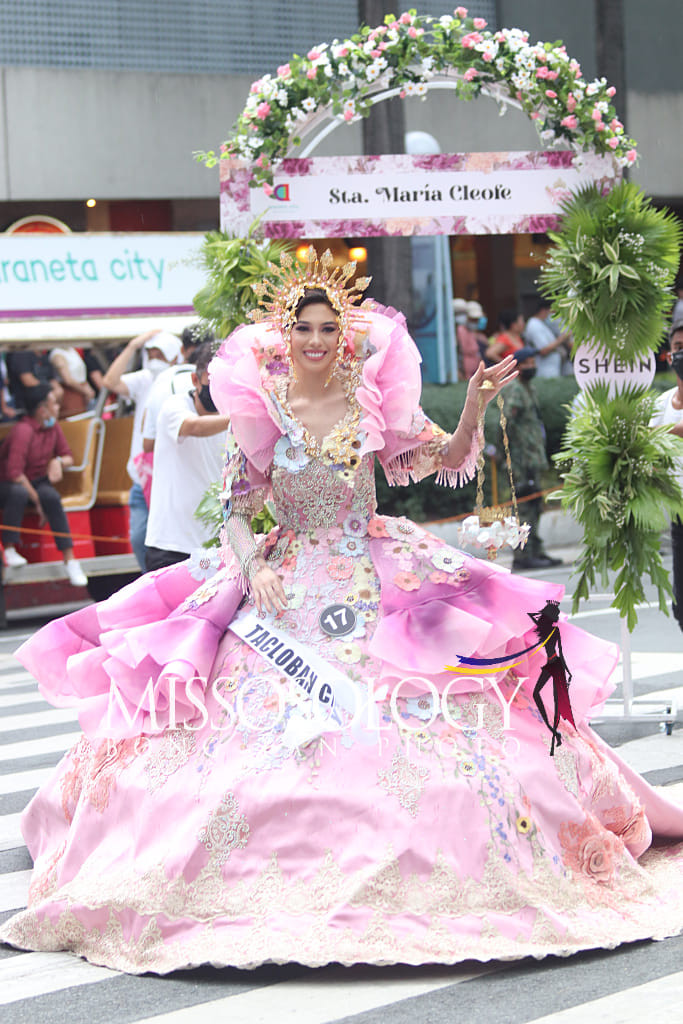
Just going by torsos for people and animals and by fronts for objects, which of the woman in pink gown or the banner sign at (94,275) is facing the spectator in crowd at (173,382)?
the banner sign

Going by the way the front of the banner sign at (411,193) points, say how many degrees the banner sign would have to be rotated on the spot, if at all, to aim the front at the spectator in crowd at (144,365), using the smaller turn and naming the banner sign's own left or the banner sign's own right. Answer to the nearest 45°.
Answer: approximately 135° to the banner sign's own right

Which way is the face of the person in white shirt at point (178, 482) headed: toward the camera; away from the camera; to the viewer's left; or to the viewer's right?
to the viewer's right

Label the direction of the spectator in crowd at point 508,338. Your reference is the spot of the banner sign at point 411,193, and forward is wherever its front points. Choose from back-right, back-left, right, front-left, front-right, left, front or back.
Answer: back

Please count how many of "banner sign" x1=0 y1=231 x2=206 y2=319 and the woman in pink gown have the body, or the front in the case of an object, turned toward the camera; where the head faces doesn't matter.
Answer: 2

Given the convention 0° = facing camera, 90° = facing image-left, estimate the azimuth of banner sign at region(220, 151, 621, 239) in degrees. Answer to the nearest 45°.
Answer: approximately 0°

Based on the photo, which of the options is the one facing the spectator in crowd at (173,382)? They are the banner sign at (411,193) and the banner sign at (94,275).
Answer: the banner sign at (94,275)

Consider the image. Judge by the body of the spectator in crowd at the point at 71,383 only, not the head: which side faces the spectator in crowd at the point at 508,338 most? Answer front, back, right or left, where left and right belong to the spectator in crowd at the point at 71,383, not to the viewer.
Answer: left
